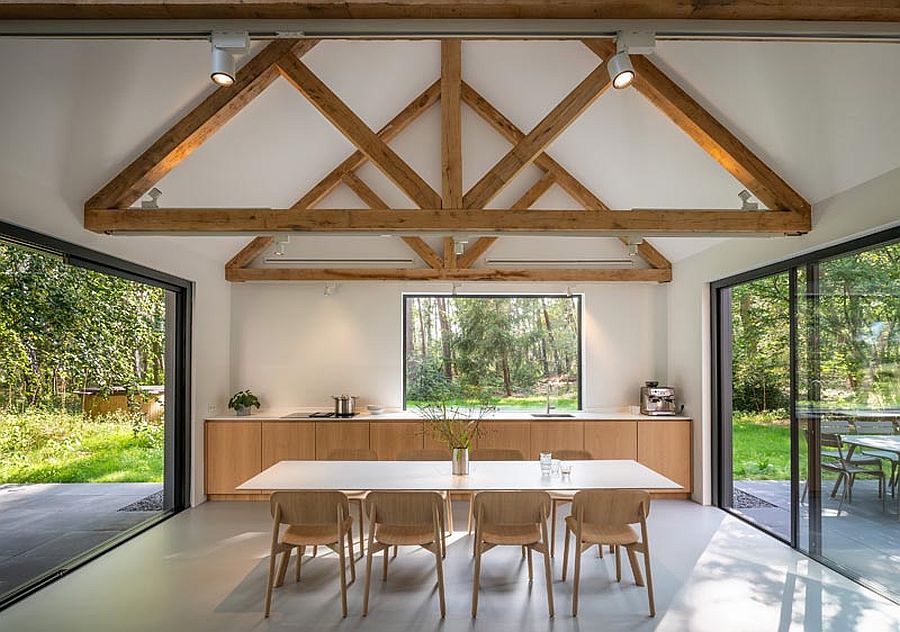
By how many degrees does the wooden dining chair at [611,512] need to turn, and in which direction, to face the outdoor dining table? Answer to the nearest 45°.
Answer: approximately 45° to its right

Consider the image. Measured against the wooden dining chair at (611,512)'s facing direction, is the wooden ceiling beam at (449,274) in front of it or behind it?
in front

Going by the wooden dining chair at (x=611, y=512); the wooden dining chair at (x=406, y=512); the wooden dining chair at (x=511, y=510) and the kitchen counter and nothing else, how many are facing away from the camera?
3

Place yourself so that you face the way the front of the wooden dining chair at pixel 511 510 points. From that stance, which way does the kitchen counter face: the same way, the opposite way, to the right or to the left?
the opposite way

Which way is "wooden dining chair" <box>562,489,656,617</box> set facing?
away from the camera

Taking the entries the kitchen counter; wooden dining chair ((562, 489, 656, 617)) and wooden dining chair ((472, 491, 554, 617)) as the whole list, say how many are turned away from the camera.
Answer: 2

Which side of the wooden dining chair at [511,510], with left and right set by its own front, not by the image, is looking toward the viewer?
back

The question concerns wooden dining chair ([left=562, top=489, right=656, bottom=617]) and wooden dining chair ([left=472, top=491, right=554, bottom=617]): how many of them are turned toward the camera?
0

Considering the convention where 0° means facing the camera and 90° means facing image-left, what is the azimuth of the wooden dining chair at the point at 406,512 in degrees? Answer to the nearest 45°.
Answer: approximately 180°

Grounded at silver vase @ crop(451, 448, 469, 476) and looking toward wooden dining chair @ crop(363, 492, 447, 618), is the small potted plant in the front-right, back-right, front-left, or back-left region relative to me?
back-right
